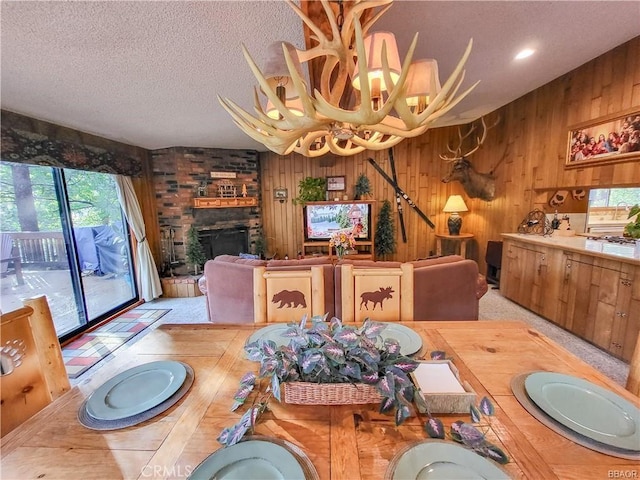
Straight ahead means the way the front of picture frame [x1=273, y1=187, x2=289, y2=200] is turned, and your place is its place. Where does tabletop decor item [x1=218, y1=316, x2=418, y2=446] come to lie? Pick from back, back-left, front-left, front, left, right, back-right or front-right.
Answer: front

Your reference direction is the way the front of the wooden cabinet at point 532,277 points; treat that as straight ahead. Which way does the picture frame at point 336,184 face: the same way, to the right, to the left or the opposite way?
to the left

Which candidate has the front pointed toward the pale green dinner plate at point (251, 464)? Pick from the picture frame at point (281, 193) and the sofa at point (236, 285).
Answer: the picture frame

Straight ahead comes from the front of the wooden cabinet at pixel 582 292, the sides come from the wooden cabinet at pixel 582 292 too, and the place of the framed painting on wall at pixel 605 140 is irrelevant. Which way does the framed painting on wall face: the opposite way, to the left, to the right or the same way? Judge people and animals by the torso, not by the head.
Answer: the same way

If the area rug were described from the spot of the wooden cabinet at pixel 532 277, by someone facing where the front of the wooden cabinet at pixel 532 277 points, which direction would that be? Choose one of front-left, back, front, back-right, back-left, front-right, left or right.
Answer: front

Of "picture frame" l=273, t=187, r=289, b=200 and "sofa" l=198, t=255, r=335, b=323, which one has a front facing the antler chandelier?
the picture frame

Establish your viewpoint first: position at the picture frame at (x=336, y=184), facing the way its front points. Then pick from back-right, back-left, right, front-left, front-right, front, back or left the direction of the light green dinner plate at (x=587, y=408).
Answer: front

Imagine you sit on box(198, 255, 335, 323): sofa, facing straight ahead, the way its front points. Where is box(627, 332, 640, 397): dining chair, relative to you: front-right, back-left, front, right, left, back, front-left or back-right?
back-right

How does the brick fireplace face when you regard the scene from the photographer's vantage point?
facing the viewer and to the right of the viewer

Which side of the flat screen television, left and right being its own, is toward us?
front

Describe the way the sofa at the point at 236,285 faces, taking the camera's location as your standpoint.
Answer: facing away from the viewer

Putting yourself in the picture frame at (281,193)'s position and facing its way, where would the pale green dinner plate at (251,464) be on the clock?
The pale green dinner plate is roughly at 12 o'clock from the picture frame.

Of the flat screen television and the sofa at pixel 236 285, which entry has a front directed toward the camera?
the flat screen television

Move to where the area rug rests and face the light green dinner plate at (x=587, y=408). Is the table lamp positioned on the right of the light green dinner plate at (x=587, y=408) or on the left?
left

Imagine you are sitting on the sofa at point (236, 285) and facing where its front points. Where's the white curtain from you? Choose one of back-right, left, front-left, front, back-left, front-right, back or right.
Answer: front-left

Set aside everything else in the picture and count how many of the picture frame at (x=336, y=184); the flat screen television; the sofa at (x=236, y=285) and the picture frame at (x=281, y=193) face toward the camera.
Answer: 3

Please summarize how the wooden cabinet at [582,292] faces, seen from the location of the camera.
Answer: facing the viewer and to the left of the viewer
